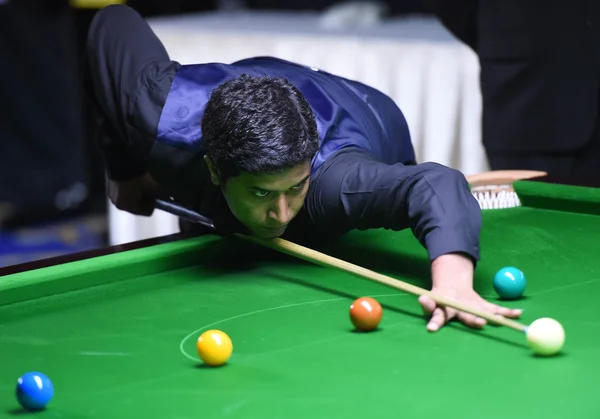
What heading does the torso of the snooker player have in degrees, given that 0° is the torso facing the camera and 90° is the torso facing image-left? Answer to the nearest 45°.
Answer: approximately 315°

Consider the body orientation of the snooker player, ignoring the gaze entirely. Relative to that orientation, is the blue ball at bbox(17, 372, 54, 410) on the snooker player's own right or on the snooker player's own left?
on the snooker player's own right

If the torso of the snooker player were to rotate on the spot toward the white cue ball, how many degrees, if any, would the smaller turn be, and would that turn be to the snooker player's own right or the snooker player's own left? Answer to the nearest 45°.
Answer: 0° — they already face it
